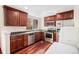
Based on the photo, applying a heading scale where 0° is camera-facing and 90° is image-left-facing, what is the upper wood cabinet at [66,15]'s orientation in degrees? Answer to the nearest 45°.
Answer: approximately 45°

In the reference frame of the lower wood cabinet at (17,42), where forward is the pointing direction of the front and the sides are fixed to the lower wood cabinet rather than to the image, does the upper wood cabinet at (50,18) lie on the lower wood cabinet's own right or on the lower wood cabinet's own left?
on the lower wood cabinet's own left

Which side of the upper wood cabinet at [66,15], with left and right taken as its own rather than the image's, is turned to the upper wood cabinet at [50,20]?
right

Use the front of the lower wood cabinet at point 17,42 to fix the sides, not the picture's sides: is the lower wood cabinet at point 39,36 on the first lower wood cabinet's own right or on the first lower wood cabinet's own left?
on the first lower wood cabinet's own left
